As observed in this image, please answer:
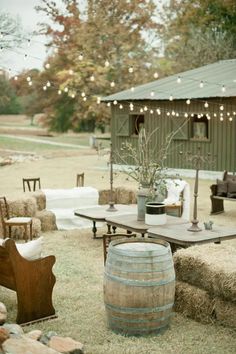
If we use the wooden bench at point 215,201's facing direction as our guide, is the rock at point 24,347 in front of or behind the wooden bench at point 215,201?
in front

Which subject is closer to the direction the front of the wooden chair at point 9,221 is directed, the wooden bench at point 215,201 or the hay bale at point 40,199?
the wooden bench

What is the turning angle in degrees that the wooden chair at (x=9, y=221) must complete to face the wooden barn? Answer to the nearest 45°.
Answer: approximately 45° to its left

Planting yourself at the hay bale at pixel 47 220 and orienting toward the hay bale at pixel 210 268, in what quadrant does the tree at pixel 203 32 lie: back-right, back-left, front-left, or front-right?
back-left

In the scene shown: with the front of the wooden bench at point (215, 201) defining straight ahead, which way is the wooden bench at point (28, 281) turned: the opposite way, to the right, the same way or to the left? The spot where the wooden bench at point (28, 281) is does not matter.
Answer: the opposite way

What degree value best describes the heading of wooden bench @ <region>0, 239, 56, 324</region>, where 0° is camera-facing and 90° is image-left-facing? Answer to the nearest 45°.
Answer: approximately 225°

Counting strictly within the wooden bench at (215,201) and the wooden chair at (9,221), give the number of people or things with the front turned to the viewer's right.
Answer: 1

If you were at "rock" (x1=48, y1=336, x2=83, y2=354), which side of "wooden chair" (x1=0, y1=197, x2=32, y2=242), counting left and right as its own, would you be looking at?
right

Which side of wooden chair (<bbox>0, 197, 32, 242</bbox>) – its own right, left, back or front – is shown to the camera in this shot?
right

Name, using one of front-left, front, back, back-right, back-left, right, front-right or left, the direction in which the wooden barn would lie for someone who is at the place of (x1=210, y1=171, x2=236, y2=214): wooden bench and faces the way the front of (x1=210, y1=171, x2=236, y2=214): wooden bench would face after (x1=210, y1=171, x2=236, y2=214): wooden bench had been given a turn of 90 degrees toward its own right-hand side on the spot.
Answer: front-right

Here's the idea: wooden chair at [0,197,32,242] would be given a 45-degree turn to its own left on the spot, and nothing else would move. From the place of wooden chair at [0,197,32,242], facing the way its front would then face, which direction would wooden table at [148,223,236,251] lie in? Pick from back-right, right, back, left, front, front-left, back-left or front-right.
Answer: right

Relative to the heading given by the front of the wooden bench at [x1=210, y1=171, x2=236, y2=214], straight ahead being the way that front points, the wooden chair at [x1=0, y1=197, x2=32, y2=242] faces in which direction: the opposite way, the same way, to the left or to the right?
the opposite way

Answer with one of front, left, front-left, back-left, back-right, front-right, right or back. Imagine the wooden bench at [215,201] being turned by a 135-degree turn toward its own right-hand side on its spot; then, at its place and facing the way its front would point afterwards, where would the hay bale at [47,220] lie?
back-left

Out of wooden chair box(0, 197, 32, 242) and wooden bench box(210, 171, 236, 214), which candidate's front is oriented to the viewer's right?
the wooden chair

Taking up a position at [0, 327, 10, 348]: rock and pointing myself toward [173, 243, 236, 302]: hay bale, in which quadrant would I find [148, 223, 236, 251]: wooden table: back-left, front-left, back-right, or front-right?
front-left

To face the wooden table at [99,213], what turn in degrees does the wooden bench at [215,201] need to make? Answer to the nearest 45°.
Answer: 0° — it already faces it

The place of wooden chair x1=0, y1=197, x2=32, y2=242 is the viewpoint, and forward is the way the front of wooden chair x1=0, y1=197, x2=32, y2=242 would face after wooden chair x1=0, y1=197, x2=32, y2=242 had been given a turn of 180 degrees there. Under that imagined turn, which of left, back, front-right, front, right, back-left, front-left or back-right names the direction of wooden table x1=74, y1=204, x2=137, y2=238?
back

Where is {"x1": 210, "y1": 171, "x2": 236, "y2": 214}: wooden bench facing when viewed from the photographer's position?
facing the viewer and to the left of the viewer

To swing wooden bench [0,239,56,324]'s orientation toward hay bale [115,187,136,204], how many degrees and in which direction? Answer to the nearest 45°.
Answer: approximately 45° to its left
